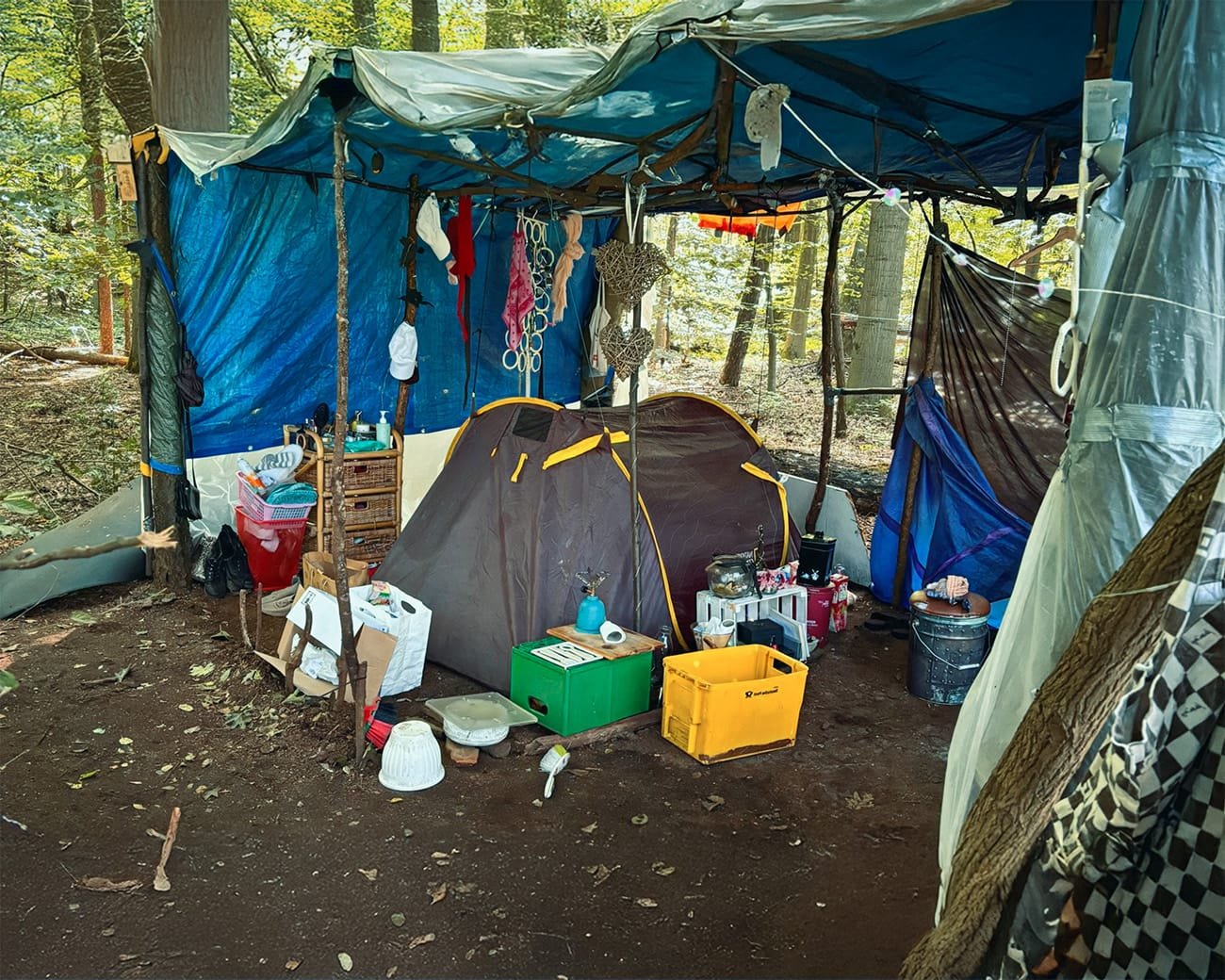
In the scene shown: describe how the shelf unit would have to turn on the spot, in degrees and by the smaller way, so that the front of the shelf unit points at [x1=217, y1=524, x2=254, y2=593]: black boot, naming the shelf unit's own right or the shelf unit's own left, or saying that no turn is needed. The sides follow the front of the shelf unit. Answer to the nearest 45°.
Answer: approximately 135° to the shelf unit's own right

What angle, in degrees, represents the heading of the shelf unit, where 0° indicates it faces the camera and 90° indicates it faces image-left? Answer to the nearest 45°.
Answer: approximately 315°

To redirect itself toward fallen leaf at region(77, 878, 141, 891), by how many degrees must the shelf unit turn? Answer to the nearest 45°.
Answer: approximately 45° to its right

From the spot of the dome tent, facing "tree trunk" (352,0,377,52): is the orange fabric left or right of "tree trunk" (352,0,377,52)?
right

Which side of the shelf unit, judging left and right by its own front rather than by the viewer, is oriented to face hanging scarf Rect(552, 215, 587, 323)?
left

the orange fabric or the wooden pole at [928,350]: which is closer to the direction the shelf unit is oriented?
the wooden pole

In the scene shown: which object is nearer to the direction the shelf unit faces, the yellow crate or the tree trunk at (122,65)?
the yellow crate
